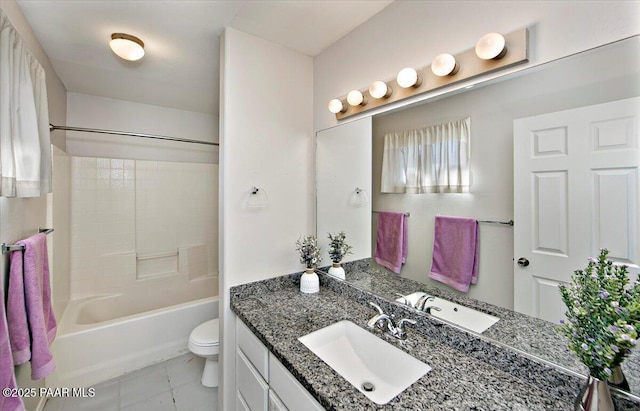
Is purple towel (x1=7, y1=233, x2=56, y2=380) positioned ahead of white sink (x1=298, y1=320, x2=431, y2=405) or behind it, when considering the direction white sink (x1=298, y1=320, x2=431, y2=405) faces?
ahead

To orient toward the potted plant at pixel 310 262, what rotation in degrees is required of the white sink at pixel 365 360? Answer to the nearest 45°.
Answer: approximately 90° to its right

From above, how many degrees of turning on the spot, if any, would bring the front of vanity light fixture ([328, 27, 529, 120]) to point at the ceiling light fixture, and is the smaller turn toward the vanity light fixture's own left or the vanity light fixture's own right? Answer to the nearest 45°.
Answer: approximately 45° to the vanity light fixture's own right

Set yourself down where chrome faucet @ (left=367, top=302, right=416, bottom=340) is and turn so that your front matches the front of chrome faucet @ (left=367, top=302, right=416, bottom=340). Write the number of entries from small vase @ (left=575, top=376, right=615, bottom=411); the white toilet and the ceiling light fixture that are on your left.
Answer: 1

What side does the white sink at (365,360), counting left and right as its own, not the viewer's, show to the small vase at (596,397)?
left

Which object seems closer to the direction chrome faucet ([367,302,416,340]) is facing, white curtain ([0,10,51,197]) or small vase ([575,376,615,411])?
the white curtain

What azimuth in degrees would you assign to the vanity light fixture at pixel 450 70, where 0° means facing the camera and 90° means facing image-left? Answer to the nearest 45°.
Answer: approximately 45°

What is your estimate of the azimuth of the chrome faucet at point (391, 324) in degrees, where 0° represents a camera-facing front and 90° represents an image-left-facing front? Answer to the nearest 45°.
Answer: approximately 45°

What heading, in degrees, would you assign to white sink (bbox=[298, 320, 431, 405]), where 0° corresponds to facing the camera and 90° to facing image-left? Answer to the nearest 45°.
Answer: approximately 45°

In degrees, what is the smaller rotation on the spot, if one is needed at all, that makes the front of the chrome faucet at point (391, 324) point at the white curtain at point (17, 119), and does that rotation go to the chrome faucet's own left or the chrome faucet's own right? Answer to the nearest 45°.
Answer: approximately 45° to the chrome faucet's own right
